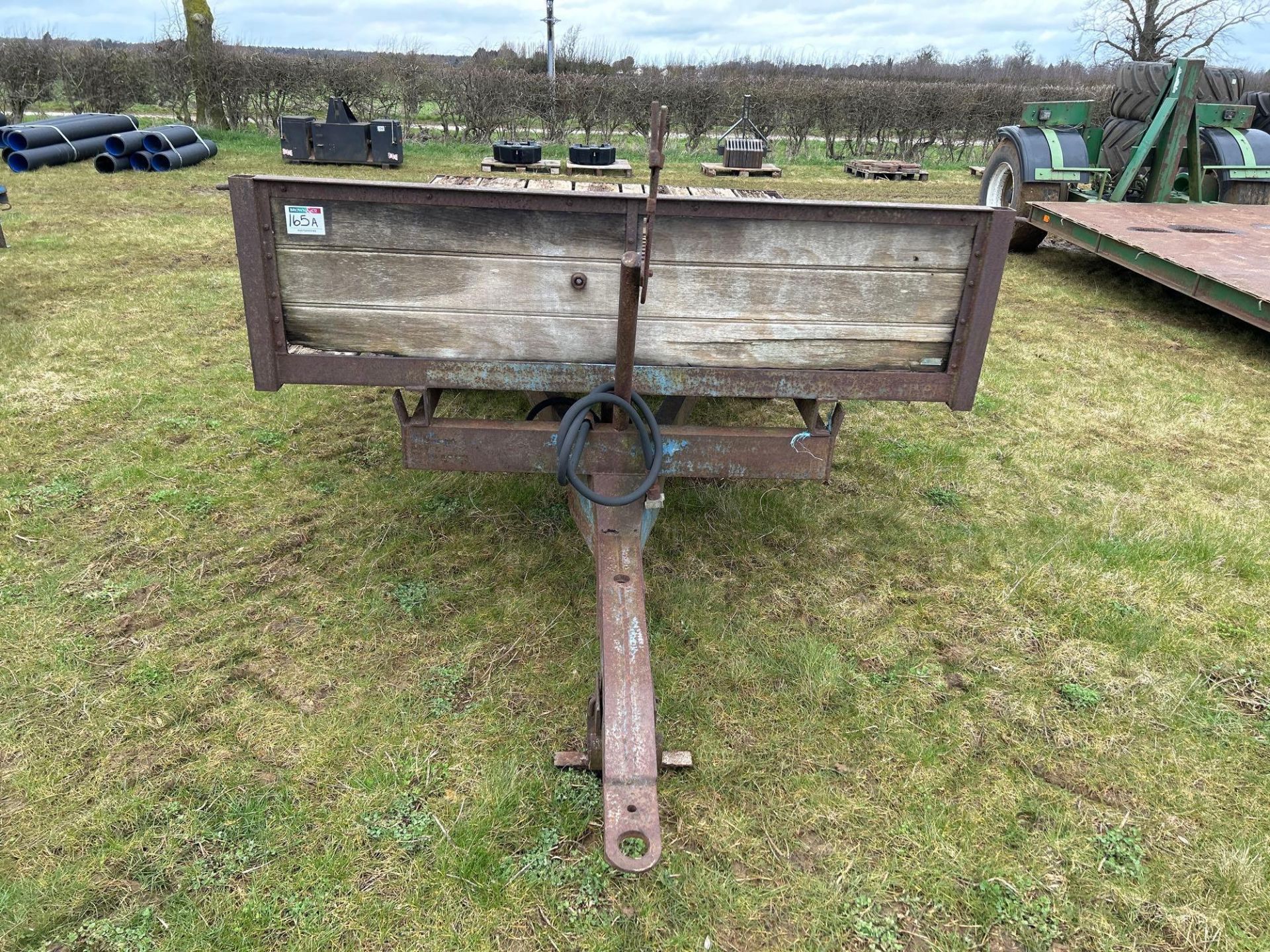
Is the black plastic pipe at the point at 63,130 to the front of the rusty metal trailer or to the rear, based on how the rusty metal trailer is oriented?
to the rear

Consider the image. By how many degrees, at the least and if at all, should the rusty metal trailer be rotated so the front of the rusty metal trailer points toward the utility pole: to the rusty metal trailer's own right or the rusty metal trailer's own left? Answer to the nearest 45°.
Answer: approximately 180°

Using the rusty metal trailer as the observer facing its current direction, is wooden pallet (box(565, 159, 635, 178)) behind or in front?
behind

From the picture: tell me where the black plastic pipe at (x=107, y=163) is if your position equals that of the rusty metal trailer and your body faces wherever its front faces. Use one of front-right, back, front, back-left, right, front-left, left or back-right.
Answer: back-right

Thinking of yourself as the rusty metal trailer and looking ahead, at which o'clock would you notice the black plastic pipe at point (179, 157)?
The black plastic pipe is roughly at 5 o'clock from the rusty metal trailer.

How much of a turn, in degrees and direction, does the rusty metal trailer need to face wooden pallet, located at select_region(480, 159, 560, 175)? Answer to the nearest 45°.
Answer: approximately 180°

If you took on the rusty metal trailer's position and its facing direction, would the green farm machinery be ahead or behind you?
behind

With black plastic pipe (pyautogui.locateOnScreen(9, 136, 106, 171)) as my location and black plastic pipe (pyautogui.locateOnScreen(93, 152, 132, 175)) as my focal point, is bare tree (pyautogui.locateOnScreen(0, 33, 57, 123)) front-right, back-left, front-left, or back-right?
back-left

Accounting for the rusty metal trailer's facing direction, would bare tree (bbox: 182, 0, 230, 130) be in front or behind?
behind

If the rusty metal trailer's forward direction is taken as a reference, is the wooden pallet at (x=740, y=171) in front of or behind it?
behind

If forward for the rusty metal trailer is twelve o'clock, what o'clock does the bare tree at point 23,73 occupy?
The bare tree is roughly at 5 o'clock from the rusty metal trailer.

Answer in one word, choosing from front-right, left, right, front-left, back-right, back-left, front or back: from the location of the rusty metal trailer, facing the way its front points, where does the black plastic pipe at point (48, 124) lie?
back-right

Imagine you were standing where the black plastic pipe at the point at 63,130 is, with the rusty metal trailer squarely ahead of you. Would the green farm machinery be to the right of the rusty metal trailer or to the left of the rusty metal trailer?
left

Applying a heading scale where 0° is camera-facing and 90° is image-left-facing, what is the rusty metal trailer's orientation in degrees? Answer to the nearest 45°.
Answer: approximately 0°

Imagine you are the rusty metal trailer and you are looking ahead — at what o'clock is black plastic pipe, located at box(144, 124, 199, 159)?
The black plastic pipe is roughly at 5 o'clock from the rusty metal trailer.
